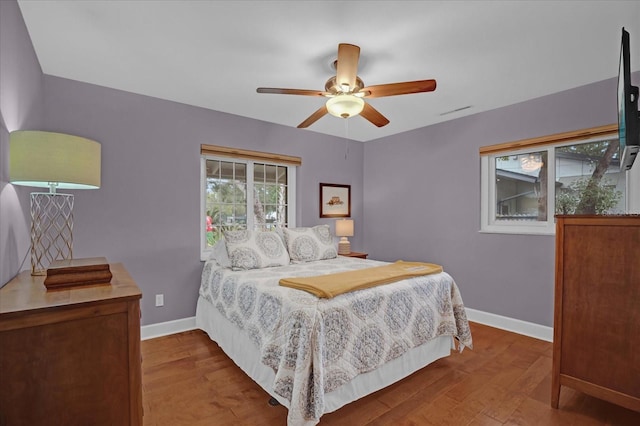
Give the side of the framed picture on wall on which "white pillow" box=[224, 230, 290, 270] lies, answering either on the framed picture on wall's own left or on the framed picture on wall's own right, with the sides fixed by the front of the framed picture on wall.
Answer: on the framed picture on wall's own right

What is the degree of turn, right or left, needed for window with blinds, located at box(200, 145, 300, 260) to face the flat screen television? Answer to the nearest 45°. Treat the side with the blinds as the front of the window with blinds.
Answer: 0° — it already faces it

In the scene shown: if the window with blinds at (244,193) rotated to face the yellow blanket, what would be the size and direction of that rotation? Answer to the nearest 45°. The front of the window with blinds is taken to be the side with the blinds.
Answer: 0° — it already faces it

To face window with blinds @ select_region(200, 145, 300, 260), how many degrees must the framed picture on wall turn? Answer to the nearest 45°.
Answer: approximately 90° to its right

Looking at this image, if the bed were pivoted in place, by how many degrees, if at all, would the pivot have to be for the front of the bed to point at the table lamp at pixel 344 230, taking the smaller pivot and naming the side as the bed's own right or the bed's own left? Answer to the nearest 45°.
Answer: approximately 135° to the bed's own left

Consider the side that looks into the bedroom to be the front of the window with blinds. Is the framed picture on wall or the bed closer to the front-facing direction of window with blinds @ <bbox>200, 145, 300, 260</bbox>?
the bed

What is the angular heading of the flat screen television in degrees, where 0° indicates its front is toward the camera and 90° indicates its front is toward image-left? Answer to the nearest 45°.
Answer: approximately 90°
